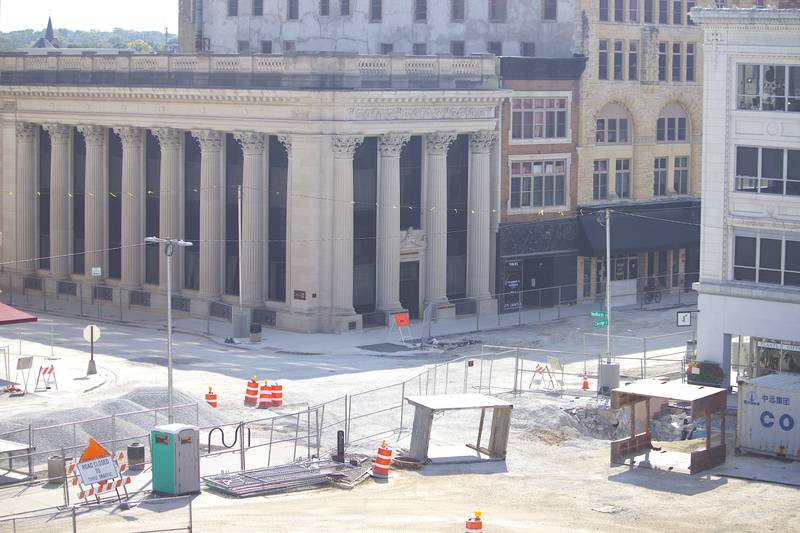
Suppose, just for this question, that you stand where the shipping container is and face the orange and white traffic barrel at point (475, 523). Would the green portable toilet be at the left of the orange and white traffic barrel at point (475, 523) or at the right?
right

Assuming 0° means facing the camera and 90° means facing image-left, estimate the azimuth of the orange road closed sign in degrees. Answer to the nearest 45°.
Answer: approximately 0°

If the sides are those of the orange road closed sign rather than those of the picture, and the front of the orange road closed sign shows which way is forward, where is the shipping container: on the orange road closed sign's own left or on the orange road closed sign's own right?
on the orange road closed sign's own left

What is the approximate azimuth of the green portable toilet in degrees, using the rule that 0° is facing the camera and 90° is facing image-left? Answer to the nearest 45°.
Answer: approximately 315°

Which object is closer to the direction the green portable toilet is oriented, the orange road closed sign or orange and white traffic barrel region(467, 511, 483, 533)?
the orange and white traffic barrel

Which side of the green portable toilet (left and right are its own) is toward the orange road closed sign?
right

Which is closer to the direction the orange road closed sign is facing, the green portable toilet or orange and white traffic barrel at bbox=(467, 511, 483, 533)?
the orange and white traffic barrel

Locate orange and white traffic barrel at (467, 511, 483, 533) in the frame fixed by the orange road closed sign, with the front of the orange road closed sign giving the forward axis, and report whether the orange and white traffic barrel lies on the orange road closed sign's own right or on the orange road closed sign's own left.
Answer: on the orange road closed sign's own left

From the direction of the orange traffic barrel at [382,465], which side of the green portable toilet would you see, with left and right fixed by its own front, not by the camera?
left

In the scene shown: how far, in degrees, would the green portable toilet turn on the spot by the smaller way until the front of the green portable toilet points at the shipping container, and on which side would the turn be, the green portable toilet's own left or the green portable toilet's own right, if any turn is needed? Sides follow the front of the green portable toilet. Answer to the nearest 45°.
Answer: approximately 45° to the green portable toilet's own left
